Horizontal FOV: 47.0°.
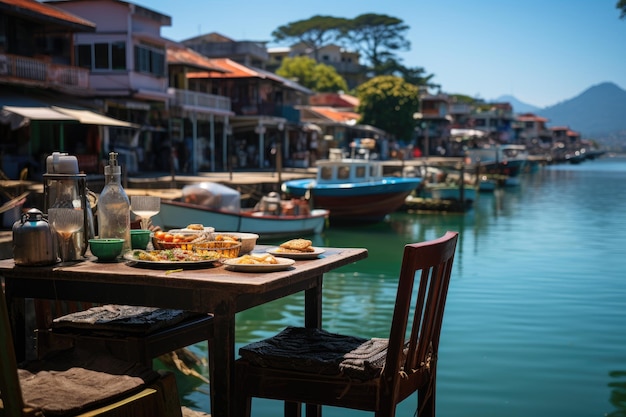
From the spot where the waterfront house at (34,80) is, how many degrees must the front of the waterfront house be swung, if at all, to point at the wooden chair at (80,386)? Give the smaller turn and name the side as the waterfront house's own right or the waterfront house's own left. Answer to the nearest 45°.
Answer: approximately 45° to the waterfront house's own right

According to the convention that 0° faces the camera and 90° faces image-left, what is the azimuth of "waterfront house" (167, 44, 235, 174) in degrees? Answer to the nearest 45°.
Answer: approximately 315°

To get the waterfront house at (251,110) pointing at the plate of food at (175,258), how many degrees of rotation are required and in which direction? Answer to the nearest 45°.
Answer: approximately 45° to its right

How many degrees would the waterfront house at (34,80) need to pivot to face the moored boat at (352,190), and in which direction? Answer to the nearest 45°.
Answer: approximately 45° to its left

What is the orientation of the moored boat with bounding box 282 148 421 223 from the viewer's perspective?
to the viewer's right

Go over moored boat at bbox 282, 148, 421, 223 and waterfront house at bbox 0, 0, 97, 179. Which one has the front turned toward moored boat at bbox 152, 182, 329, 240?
the waterfront house

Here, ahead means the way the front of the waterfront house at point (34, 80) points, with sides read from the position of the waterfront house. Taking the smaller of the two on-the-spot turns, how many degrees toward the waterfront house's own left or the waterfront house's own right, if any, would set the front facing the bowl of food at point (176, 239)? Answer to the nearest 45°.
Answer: approximately 45° to the waterfront house's own right

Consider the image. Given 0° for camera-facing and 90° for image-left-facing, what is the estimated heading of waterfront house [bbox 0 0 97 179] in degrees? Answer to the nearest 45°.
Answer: approximately 315°

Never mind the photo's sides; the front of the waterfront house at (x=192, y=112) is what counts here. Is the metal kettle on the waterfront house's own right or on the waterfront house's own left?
on the waterfront house's own right

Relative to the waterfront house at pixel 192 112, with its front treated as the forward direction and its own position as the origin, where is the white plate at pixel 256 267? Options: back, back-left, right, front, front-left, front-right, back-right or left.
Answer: front-right

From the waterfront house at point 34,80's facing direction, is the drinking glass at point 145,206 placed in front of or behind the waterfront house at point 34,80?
in front

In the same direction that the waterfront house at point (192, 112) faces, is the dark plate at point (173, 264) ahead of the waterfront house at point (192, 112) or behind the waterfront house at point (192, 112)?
ahead

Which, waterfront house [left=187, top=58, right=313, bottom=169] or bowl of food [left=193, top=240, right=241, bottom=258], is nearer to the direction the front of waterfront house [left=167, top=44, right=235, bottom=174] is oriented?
the bowl of food
